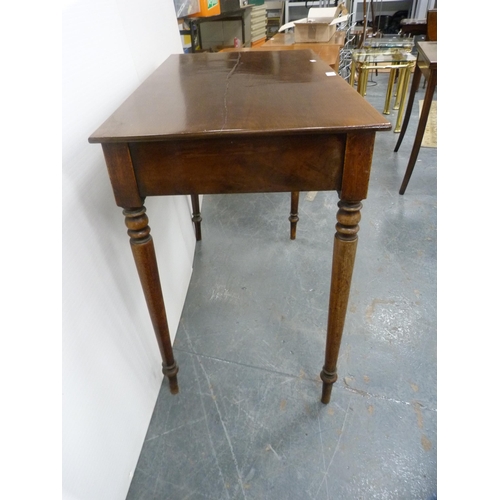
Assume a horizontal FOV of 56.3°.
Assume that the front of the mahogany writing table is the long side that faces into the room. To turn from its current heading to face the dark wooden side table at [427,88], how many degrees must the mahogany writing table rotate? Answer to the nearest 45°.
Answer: approximately 45° to its left

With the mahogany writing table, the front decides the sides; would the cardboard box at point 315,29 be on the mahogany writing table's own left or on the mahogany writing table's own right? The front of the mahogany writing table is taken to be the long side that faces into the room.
on the mahogany writing table's own left

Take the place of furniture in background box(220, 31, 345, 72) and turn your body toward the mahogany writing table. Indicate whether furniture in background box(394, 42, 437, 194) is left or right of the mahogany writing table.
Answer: left

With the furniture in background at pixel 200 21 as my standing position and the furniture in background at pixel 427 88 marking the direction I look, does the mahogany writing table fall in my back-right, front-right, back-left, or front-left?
front-right

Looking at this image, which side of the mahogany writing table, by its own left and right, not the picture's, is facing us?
right

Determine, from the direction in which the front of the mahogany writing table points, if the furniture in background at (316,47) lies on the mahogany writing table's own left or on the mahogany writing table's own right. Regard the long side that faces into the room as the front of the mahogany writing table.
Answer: on the mahogany writing table's own left

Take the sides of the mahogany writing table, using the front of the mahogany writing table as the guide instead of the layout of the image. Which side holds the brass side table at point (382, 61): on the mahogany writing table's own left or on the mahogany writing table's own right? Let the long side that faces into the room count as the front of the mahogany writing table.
on the mahogany writing table's own left

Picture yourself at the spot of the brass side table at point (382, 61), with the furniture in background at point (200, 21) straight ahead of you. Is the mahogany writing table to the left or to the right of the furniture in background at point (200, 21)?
left
